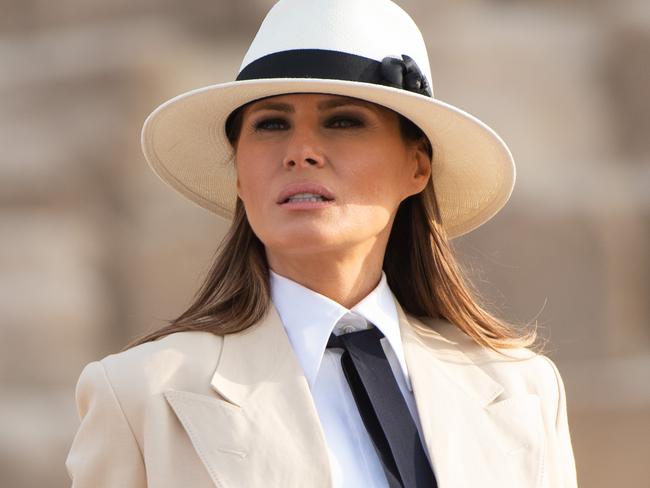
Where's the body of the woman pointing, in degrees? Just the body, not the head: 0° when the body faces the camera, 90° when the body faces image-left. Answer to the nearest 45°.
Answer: approximately 0°

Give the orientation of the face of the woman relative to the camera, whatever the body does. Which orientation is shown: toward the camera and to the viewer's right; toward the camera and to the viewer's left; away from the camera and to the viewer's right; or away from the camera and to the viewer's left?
toward the camera and to the viewer's left
